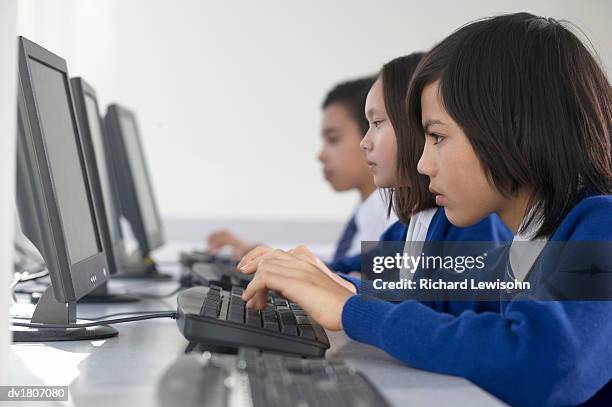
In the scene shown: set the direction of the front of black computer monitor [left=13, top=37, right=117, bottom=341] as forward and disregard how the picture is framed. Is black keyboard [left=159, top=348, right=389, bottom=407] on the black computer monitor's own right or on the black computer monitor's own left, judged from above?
on the black computer monitor's own right

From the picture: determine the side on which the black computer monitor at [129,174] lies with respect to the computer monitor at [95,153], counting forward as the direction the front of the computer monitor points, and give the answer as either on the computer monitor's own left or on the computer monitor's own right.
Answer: on the computer monitor's own left

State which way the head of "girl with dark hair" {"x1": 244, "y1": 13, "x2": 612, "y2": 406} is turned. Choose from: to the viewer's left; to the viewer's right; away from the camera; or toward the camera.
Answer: to the viewer's left

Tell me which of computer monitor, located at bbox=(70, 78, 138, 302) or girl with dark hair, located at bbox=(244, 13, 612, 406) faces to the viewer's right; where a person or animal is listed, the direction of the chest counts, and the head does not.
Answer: the computer monitor

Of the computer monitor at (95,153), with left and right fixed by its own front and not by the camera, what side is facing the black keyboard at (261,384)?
right

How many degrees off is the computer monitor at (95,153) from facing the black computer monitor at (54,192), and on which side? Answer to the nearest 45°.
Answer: approximately 90° to its right

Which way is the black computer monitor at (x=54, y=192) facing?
to the viewer's right

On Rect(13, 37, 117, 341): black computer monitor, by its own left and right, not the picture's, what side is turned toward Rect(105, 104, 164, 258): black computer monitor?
left

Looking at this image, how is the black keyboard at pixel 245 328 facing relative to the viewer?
to the viewer's right

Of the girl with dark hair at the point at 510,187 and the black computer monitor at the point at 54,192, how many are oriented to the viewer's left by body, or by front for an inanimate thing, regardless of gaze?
1

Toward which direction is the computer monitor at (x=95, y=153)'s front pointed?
to the viewer's right

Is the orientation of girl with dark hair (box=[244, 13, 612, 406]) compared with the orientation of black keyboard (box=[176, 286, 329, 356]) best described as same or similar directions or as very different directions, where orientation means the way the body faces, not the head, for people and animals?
very different directions

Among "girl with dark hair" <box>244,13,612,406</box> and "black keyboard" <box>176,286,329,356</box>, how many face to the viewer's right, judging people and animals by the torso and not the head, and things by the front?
1
